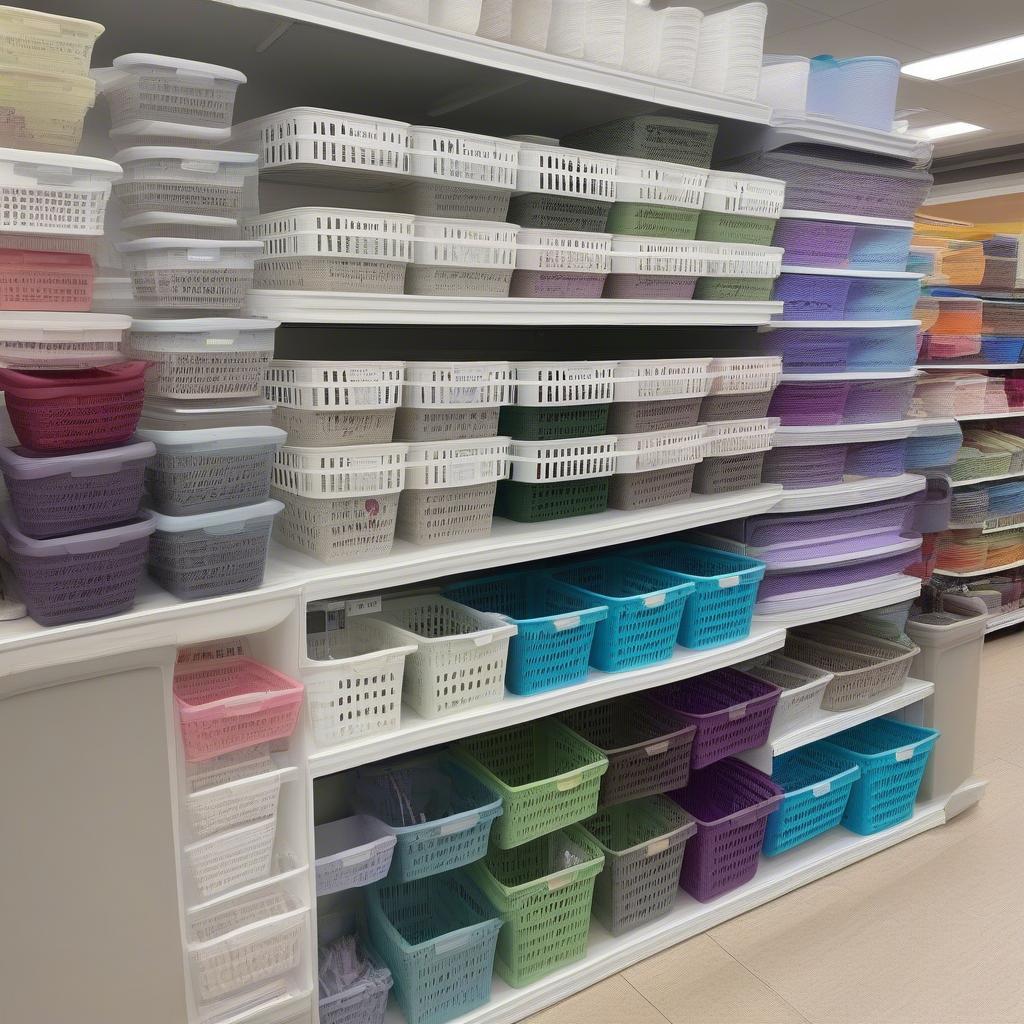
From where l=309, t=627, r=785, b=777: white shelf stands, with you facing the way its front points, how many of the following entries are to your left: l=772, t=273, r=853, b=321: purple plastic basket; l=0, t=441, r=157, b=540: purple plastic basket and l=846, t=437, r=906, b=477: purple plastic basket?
2

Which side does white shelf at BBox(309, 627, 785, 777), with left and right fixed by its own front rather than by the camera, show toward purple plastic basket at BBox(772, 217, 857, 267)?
left

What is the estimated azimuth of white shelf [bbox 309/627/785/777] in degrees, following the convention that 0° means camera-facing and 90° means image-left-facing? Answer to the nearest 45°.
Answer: approximately 315°

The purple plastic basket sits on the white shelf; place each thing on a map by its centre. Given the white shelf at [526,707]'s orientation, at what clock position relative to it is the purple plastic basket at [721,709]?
The purple plastic basket is roughly at 9 o'clock from the white shelf.

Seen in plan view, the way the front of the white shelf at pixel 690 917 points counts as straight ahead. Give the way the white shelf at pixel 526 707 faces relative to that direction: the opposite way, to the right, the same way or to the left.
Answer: the same way

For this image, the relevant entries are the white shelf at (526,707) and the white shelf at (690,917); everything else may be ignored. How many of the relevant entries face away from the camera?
0

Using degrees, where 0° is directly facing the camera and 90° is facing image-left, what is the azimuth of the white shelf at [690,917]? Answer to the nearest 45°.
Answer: approximately 315°
